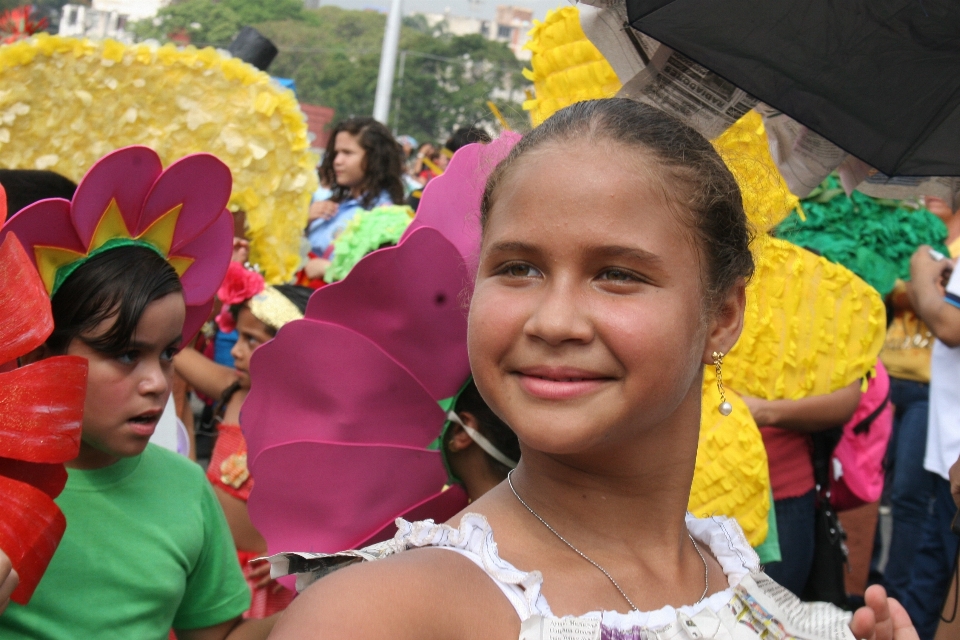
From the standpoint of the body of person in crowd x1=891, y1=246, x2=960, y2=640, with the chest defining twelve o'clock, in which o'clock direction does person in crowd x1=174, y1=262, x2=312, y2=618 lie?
person in crowd x1=174, y1=262, x2=312, y2=618 is roughly at 11 o'clock from person in crowd x1=891, y1=246, x2=960, y2=640.

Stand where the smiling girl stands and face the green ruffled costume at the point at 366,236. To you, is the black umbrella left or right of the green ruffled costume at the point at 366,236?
right

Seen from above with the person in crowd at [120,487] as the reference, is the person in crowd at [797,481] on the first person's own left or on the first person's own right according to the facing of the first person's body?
on the first person's own left

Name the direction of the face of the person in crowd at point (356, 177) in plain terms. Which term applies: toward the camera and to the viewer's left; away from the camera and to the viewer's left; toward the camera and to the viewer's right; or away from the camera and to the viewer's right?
toward the camera and to the viewer's left

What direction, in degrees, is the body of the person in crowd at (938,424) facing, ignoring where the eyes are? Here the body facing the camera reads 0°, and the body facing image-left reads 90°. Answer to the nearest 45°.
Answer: approximately 90°

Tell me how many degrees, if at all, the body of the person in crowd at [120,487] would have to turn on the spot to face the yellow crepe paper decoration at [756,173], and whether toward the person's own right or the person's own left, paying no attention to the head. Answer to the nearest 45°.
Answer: approximately 45° to the person's own left
